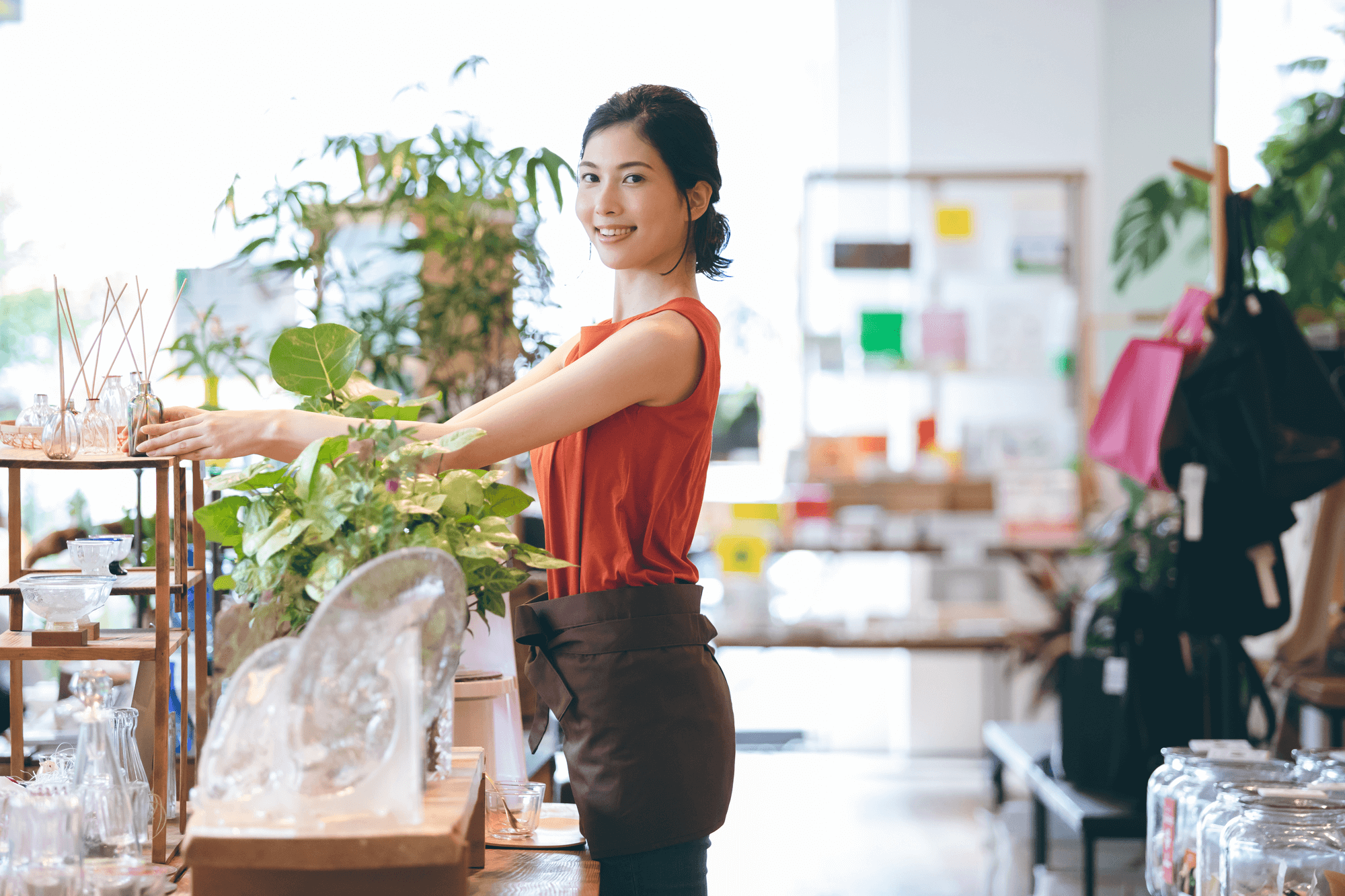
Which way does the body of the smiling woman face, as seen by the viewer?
to the viewer's left

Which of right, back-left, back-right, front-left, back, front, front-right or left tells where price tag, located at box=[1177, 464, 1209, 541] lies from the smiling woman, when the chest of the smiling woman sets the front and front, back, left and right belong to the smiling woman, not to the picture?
back-right

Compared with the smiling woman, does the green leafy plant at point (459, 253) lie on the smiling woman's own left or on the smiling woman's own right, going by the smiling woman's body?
on the smiling woman's own right
